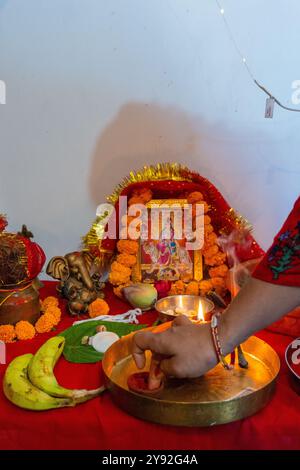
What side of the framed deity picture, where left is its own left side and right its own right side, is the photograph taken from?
front

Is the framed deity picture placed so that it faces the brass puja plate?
yes

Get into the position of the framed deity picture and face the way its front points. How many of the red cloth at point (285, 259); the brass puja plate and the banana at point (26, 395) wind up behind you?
0

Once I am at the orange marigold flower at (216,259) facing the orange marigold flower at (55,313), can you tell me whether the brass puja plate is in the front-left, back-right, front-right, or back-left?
front-left
